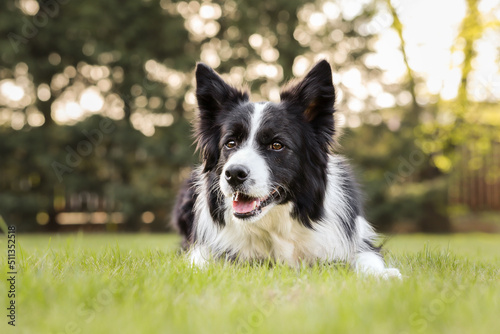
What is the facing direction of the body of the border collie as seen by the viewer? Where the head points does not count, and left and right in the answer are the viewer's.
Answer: facing the viewer
